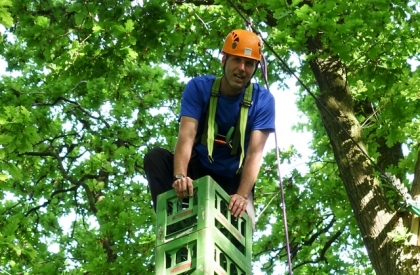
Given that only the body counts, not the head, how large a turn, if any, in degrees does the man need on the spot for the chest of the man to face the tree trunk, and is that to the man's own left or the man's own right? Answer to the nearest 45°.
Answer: approximately 135° to the man's own left

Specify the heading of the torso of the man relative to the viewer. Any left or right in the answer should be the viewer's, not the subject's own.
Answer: facing the viewer

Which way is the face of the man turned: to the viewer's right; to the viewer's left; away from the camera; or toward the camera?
toward the camera
